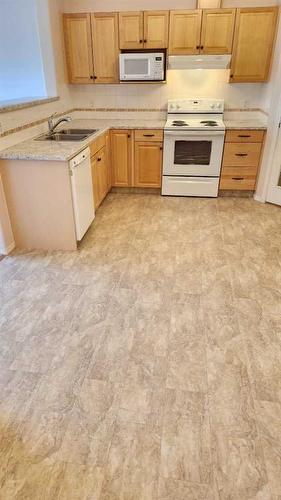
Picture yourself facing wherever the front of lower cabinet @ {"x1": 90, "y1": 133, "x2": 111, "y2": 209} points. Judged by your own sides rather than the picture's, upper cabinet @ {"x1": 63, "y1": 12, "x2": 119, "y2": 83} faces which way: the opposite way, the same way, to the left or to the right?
to the right

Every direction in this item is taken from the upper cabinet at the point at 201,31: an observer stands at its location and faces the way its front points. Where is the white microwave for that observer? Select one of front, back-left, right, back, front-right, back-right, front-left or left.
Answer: right

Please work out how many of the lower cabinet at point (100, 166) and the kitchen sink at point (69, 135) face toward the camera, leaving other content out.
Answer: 0

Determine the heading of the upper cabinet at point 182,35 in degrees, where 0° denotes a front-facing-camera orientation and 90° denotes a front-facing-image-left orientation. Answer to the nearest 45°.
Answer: approximately 0°

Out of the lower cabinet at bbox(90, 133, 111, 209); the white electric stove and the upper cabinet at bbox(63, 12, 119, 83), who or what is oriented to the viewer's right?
the lower cabinet

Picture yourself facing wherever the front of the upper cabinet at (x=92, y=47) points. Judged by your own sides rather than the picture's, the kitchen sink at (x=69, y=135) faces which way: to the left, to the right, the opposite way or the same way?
to the left

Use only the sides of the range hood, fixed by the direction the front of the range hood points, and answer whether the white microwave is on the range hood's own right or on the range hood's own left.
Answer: on the range hood's own right

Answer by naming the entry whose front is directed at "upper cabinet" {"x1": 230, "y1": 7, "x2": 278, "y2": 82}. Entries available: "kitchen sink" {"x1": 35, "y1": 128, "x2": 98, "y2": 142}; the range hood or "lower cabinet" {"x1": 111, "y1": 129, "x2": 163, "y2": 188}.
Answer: the kitchen sink

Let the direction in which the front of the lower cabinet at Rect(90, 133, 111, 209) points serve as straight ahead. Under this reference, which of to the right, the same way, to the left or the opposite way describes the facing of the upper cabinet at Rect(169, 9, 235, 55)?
to the right
